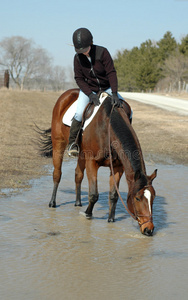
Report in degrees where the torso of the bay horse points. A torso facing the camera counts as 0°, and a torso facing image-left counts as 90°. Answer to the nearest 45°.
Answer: approximately 315°

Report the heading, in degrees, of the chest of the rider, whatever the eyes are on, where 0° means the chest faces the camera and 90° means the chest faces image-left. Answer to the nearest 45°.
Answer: approximately 0°
